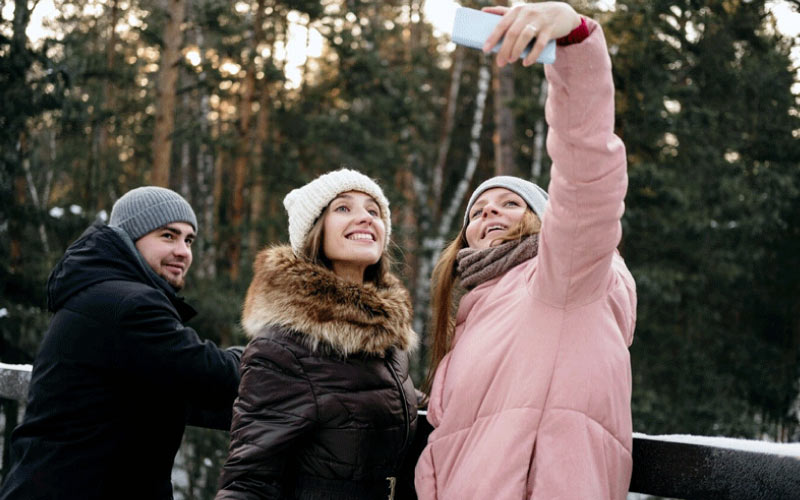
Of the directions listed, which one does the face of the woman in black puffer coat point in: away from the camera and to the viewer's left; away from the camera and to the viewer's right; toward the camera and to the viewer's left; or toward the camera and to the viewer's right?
toward the camera and to the viewer's right

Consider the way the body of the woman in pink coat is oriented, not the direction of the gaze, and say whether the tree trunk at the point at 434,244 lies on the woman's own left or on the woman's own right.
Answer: on the woman's own right

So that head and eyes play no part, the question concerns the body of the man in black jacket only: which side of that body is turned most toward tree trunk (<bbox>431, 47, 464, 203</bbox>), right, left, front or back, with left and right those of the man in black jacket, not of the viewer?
front

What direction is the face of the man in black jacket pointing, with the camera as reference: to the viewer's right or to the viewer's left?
to the viewer's right

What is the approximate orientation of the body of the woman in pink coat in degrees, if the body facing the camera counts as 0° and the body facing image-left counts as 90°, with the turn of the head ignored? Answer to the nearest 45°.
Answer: approximately 45°

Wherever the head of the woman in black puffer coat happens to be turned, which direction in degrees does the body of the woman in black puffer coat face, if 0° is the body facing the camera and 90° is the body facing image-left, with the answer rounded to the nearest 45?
approximately 315°

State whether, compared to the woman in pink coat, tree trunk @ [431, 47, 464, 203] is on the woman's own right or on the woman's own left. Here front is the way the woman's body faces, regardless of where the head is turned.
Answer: on the woman's own right

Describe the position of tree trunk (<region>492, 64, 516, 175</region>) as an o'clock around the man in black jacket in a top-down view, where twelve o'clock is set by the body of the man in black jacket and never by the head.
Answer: The tree trunk is roughly at 10 o'clock from the man in black jacket.

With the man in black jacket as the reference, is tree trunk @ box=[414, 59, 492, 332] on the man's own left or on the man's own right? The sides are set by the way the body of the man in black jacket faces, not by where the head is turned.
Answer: on the man's own left

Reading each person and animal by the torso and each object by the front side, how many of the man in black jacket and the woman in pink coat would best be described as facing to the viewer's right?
1

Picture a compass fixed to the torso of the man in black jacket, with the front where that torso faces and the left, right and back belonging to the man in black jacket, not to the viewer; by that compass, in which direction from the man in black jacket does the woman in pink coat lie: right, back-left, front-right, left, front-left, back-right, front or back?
front-right

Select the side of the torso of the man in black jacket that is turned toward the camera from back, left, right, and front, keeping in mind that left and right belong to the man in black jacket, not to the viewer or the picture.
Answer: right

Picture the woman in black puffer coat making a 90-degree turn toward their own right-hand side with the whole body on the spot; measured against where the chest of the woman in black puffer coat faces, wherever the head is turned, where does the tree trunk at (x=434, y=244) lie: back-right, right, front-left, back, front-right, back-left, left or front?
back-right

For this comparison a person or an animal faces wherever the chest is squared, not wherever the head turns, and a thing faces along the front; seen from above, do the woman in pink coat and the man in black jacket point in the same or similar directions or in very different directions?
very different directions
